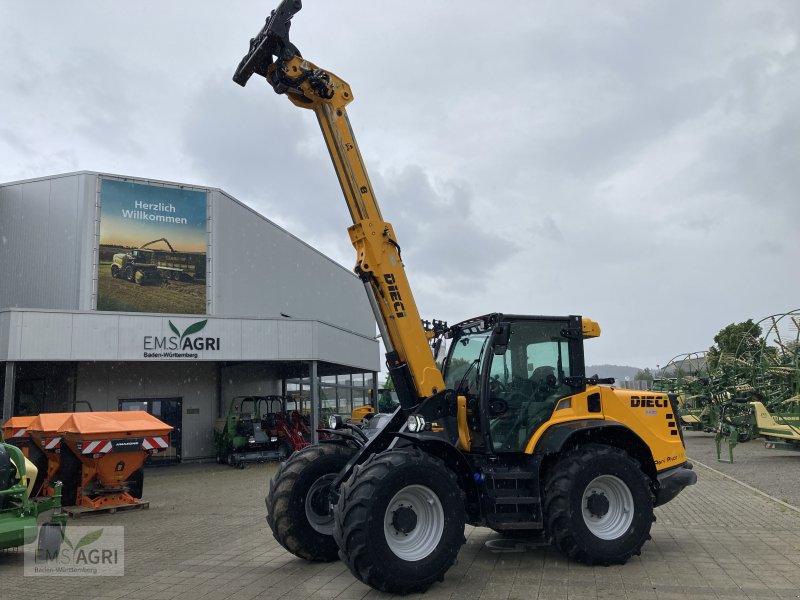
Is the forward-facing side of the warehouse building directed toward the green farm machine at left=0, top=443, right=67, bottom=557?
yes

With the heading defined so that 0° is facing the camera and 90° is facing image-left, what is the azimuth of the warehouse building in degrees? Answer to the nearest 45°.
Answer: approximately 0°

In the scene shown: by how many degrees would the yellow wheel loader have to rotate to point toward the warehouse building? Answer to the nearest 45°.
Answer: approximately 90° to its right

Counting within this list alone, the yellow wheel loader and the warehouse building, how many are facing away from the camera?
0

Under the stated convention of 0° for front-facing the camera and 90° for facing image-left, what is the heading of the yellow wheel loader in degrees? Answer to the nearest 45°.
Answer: approximately 45°

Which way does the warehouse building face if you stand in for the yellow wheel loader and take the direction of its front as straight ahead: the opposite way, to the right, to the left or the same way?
to the left

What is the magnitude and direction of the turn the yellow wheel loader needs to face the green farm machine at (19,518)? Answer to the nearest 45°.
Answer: approximately 45° to its right

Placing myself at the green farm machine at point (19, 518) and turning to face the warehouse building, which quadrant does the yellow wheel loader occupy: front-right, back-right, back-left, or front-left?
back-right

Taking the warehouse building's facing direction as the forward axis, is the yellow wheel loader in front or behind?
in front

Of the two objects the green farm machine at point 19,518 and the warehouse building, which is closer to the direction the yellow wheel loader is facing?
the green farm machine
